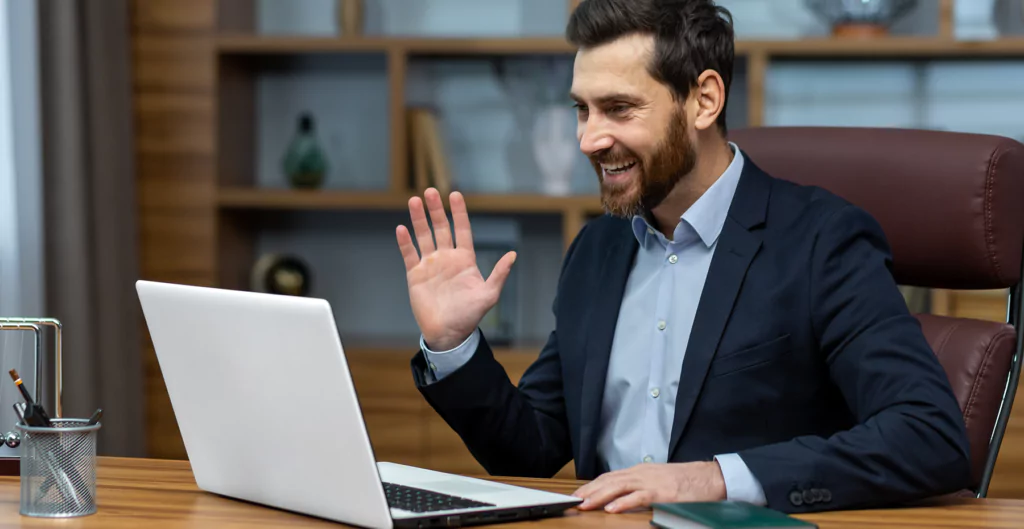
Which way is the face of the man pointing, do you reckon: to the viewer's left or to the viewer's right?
to the viewer's left

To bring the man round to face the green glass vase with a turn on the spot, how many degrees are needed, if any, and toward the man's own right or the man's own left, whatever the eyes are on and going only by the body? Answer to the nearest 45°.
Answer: approximately 90° to the man's own right

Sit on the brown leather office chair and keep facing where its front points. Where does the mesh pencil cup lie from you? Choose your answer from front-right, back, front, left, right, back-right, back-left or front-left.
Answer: front

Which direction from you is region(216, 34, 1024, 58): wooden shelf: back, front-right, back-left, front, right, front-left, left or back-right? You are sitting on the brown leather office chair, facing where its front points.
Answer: right

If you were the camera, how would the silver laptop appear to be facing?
facing away from the viewer and to the right of the viewer

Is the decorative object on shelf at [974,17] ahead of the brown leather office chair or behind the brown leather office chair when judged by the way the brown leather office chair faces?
behind

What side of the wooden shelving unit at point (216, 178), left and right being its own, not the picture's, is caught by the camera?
front

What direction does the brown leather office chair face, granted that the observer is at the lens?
facing the viewer and to the left of the viewer

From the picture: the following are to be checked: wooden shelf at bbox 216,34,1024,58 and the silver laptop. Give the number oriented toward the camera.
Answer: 1

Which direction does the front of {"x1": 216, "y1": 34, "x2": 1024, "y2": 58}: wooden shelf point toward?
toward the camera

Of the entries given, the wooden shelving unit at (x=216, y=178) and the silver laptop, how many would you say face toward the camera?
1

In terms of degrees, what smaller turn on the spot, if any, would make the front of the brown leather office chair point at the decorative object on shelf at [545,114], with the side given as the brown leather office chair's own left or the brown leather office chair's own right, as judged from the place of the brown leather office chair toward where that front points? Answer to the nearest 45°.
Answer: approximately 90° to the brown leather office chair's own right

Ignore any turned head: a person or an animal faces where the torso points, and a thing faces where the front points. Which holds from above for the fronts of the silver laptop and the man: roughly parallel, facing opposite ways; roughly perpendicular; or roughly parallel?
roughly parallel, facing opposite ways

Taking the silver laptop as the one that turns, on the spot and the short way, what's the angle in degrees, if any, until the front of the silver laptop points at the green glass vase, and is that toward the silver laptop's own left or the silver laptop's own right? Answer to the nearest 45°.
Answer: approximately 45° to the silver laptop's own left

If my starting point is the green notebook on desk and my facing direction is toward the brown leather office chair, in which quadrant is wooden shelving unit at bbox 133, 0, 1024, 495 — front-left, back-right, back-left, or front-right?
front-left
